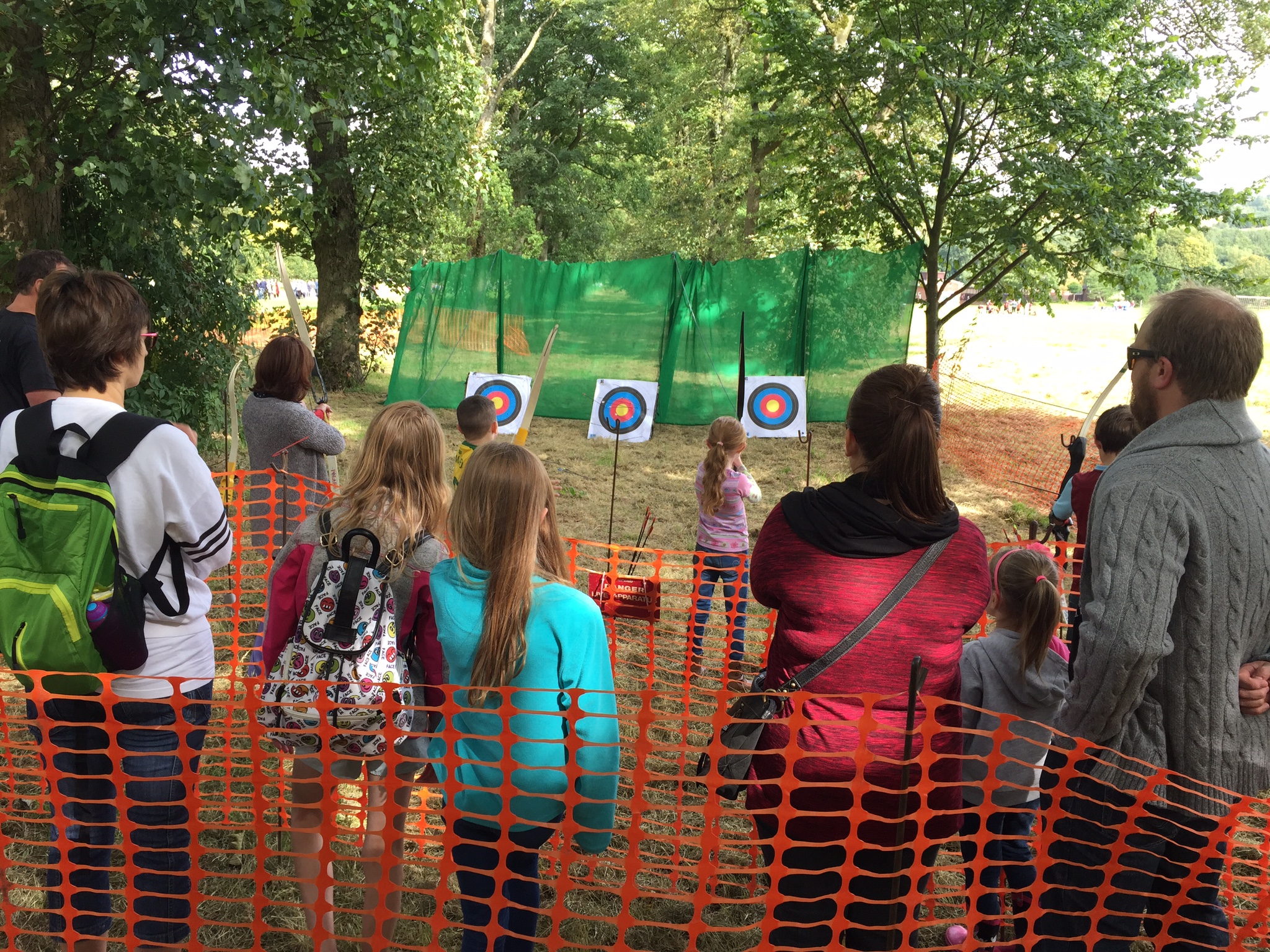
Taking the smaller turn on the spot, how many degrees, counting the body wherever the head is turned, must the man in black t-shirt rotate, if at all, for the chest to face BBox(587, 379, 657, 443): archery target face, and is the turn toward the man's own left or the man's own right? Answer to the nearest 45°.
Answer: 0° — they already face it

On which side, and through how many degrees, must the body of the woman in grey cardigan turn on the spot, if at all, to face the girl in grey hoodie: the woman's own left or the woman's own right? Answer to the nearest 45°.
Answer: approximately 90° to the woman's own right

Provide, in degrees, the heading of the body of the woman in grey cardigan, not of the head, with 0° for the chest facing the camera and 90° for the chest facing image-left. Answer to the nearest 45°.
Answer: approximately 225°

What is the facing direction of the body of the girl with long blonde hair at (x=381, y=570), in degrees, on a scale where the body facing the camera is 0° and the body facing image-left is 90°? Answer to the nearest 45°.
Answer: approximately 180°

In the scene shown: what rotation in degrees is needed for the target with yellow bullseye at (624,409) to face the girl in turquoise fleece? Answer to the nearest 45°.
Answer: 0° — it already faces them

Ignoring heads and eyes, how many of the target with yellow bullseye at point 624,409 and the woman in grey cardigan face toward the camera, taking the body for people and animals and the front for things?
1

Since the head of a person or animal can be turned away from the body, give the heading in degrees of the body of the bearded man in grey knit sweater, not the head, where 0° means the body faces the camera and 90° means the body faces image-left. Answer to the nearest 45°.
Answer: approximately 135°

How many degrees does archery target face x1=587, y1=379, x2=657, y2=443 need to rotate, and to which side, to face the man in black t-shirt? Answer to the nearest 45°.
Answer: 0° — it already faces them

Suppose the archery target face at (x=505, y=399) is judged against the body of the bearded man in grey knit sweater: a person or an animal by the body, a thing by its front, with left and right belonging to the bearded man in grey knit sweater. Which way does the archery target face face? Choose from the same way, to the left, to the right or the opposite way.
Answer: the opposite way

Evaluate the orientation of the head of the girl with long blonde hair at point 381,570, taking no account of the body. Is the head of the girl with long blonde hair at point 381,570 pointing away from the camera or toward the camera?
away from the camera

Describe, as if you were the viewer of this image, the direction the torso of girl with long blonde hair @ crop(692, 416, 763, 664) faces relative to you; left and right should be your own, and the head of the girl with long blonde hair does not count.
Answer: facing away from the viewer and to the right of the viewer

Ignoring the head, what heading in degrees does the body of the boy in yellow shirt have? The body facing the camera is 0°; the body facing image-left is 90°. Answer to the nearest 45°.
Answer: approximately 180°

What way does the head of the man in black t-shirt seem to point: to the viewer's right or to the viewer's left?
to the viewer's right
